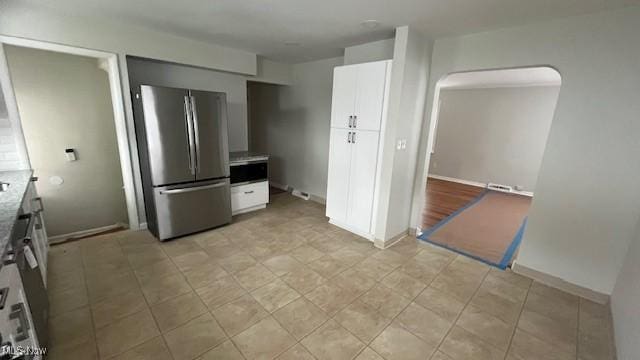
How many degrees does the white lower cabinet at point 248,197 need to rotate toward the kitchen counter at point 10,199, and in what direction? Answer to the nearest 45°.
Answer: approximately 90° to its right

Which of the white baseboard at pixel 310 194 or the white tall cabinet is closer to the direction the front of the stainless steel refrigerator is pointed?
the white tall cabinet

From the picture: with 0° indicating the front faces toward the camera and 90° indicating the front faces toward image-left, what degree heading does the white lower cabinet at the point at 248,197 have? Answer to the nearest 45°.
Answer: approximately 315°

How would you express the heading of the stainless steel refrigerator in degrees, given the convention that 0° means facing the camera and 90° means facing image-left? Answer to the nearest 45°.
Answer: approximately 315°

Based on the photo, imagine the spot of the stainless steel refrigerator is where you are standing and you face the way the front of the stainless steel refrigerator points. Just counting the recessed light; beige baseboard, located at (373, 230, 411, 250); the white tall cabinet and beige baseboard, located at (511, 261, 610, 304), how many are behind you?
0

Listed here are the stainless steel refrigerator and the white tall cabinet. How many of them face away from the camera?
0

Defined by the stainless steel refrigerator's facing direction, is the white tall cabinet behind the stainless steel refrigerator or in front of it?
in front

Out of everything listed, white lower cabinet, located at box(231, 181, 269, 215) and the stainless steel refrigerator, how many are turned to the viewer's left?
0

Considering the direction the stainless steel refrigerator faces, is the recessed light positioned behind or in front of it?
in front

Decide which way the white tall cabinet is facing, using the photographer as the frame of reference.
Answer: facing the viewer and to the left of the viewer

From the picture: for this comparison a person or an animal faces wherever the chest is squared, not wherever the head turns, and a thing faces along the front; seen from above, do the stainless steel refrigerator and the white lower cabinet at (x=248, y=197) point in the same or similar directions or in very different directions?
same or similar directions

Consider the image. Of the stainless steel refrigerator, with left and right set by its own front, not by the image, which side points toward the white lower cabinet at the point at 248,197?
left
